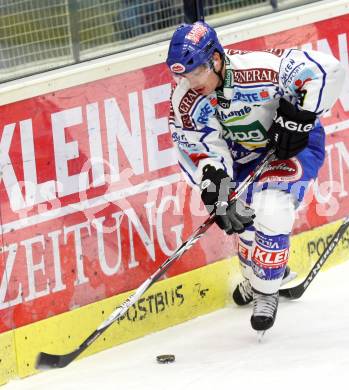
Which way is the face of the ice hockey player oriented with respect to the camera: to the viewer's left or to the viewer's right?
to the viewer's left

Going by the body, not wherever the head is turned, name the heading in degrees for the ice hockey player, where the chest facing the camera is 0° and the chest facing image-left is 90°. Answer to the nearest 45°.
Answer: approximately 45°
